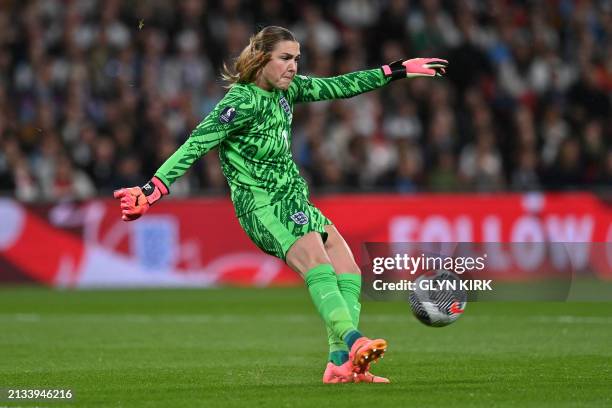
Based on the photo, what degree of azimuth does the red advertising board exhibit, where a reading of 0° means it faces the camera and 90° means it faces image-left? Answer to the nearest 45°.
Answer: approximately 0°

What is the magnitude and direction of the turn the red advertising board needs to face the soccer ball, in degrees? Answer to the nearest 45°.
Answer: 0° — it already faces it

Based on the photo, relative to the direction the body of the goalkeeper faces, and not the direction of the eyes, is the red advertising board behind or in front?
behind

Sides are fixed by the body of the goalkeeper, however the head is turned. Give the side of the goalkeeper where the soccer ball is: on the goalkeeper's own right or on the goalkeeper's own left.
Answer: on the goalkeeper's own left

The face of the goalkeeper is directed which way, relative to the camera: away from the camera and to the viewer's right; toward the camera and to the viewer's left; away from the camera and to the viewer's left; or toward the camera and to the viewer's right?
toward the camera and to the viewer's right

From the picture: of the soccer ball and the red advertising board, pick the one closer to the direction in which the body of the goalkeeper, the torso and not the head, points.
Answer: the soccer ball
